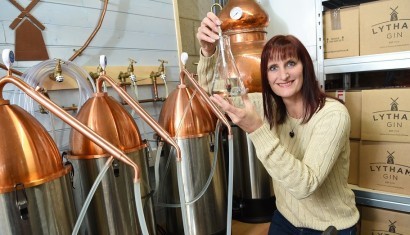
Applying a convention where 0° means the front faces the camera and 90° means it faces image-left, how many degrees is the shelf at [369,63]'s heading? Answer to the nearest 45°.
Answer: approximately 45°

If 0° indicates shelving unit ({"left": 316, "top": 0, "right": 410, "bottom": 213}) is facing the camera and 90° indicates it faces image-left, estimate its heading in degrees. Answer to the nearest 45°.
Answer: approximately 45°
